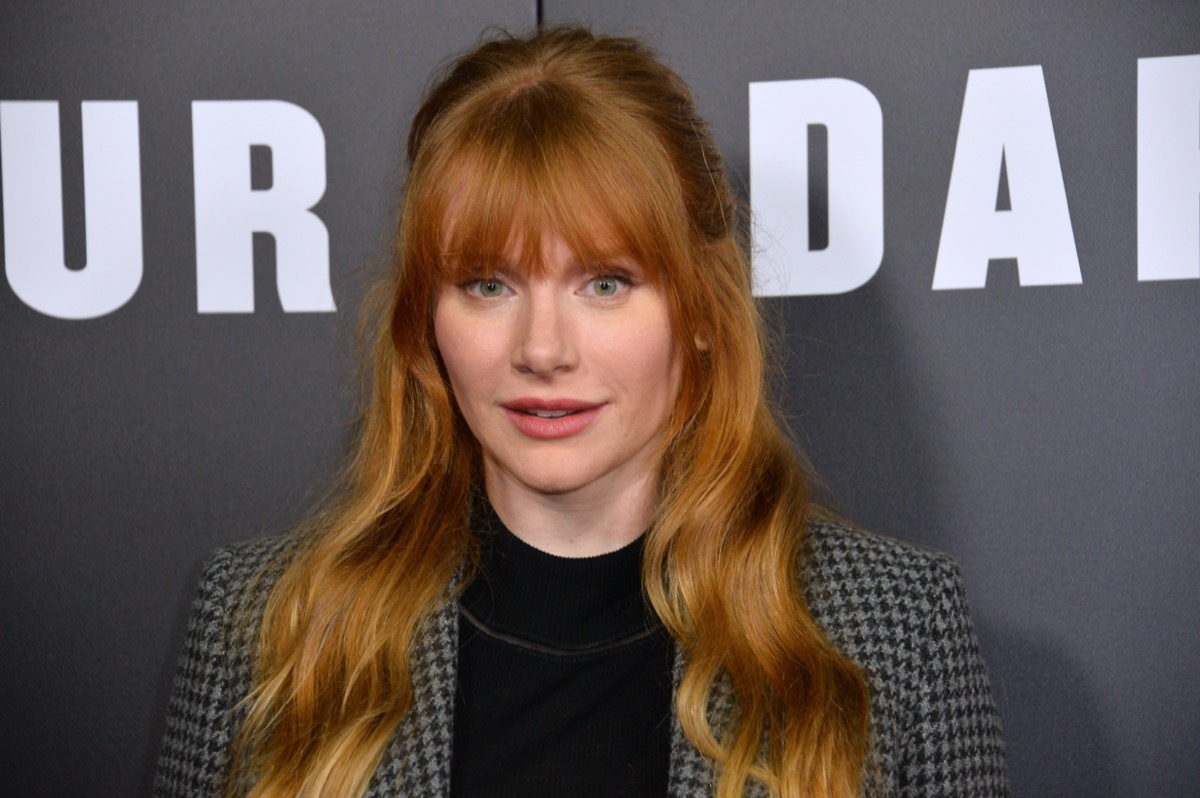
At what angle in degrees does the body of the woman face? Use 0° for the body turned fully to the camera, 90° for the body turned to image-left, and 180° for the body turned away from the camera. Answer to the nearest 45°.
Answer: approximately 0°
